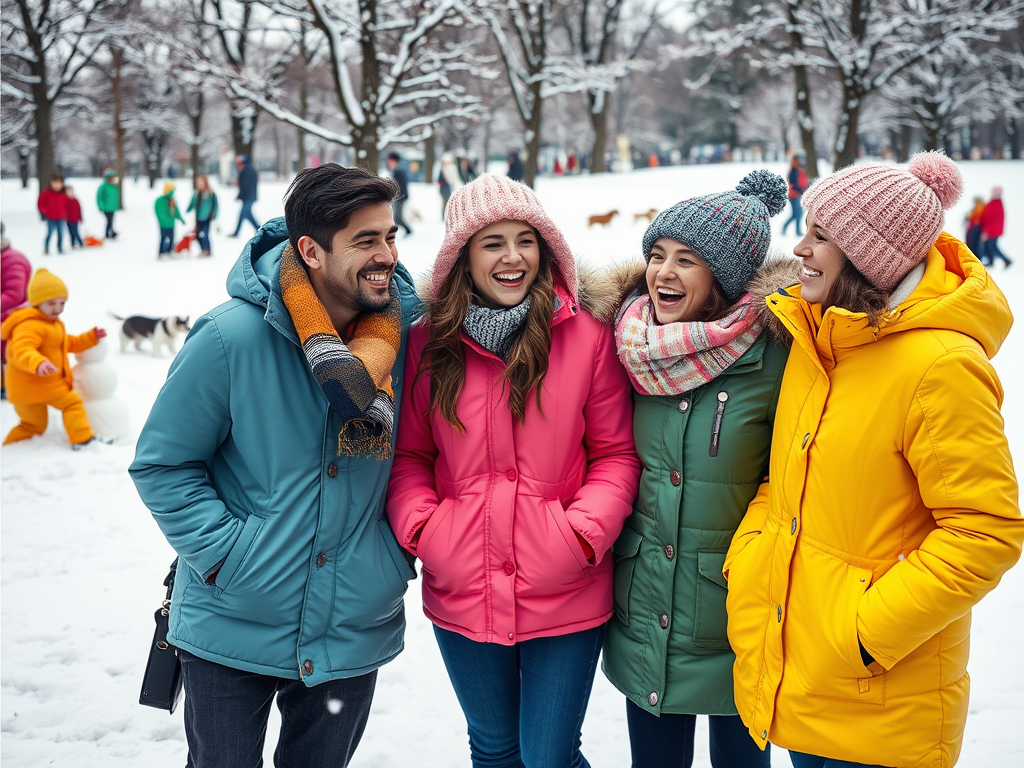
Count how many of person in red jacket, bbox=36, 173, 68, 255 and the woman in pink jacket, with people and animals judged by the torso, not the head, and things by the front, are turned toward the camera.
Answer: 2

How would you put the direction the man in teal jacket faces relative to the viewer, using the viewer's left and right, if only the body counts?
facing the viewer and to the right of the viewer

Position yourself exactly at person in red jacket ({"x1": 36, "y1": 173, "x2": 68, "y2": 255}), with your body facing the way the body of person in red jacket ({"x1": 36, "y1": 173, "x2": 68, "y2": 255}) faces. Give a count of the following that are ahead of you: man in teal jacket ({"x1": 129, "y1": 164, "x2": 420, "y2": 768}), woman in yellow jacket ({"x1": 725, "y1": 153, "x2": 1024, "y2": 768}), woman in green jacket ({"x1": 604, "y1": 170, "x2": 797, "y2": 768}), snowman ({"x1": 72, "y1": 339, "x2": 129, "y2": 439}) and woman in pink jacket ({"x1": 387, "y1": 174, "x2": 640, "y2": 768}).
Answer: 5

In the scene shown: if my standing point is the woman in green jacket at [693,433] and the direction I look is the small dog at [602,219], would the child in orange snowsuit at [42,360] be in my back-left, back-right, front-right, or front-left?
front-left

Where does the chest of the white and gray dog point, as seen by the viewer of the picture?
to the viewer's right

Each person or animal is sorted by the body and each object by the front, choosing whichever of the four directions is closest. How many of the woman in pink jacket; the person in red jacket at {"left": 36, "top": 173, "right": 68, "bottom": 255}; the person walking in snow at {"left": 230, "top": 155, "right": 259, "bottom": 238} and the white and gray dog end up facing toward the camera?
2

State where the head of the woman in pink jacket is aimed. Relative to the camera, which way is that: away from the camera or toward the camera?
toward the camera

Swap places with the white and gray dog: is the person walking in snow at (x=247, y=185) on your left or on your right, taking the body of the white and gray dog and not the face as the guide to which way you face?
on your left

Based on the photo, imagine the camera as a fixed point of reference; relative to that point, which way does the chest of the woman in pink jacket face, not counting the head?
toward the camera

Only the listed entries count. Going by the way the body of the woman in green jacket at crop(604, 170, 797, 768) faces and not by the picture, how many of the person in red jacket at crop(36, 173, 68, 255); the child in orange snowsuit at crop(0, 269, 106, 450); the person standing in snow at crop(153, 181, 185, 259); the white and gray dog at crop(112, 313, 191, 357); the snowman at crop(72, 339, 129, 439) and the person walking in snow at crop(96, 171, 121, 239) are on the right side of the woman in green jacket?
6

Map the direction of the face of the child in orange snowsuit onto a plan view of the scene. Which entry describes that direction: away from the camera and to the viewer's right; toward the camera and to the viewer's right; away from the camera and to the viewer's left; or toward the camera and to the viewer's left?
toward the camera and to the viewer's right

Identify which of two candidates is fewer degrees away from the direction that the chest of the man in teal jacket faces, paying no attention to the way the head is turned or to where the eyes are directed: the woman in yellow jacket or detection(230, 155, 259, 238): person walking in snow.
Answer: the woman in yellow jacket

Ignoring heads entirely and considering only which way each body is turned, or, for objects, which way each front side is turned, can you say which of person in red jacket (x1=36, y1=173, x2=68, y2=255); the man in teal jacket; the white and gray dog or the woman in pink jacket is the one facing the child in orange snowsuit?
the person in red jacket

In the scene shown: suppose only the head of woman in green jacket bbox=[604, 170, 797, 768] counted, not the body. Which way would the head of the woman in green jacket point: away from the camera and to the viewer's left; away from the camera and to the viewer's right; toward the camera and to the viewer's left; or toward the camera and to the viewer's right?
toward the camera and to the viewer's left
